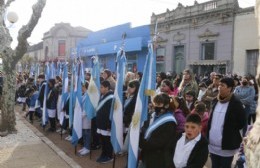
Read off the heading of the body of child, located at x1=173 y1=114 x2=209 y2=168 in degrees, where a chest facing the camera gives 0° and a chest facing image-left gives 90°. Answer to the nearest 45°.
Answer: approximately 45°

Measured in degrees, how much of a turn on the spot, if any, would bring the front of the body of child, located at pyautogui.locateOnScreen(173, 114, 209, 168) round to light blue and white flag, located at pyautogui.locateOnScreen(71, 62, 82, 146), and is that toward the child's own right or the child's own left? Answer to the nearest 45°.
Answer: approximately 90° to the child's own right

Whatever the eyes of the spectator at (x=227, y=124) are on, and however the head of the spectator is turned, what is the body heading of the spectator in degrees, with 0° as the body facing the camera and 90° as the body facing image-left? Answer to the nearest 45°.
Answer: approximately 45°

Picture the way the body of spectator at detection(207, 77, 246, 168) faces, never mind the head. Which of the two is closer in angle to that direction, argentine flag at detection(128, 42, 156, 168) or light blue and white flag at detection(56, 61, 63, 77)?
the argentine flag

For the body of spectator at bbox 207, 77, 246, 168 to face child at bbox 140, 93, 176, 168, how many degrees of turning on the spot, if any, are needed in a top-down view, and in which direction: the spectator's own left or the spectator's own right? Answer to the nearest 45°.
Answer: approximately 45° to the spectator's own right

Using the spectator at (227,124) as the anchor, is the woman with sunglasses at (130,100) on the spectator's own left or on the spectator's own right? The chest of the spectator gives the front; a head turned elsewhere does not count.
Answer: on the spectator's own right

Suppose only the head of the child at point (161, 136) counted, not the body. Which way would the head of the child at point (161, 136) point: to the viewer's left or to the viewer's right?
to the viewer's left
